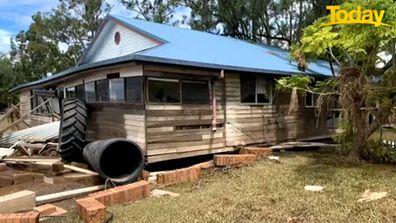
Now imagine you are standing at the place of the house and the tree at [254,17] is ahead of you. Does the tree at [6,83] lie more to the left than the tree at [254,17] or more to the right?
left

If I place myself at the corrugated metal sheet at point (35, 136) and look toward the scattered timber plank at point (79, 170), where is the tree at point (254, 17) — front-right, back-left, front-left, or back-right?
back-left

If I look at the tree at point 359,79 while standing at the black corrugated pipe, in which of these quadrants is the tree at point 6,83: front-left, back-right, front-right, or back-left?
back-left
